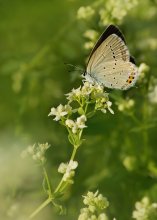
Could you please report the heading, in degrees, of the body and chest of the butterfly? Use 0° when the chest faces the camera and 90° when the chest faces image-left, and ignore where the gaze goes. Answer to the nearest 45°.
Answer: approximately 90°
